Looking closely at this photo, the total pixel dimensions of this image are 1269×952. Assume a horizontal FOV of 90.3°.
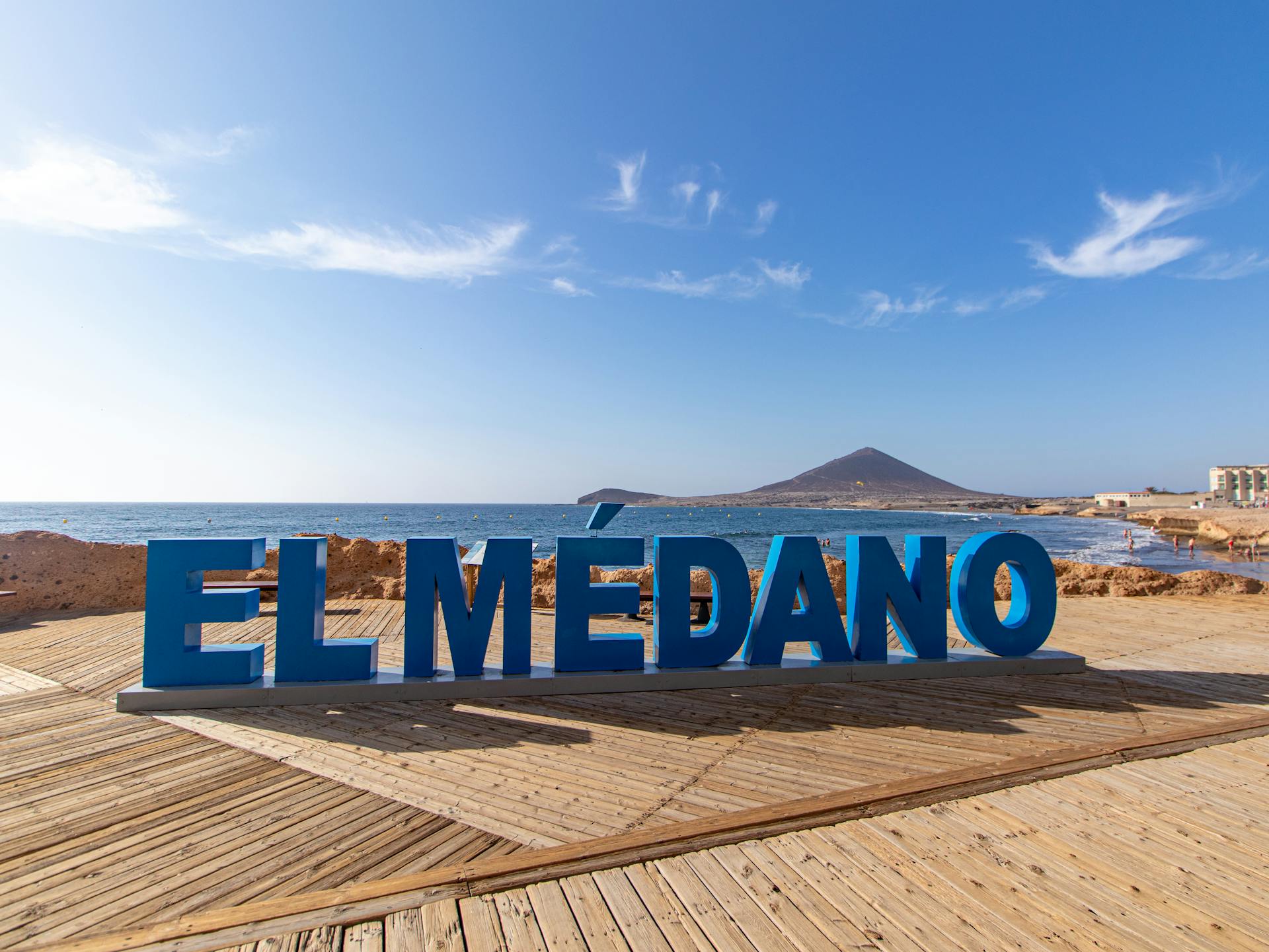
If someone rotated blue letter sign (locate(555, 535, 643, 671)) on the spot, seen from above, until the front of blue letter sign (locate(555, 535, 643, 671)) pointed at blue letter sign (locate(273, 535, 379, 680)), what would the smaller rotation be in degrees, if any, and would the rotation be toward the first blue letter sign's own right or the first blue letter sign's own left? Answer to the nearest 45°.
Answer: approximately 90° to the first blue letter sign's own right

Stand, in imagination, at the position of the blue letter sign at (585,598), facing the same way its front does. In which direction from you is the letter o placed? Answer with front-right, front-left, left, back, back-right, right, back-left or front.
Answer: left

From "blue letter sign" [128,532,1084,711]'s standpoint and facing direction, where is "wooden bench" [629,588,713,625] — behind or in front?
behind

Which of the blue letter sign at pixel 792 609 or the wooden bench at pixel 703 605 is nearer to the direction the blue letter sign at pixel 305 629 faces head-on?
the blue letter sign

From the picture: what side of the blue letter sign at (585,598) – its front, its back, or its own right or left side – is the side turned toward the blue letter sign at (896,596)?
left

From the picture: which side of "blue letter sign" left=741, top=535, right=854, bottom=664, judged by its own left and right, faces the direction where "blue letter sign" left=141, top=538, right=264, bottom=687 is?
right
